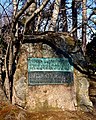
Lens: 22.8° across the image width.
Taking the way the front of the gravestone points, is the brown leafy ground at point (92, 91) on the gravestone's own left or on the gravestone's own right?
on the gravestone's own left

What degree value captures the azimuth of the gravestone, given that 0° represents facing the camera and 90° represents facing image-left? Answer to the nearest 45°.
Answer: approximately 0°
